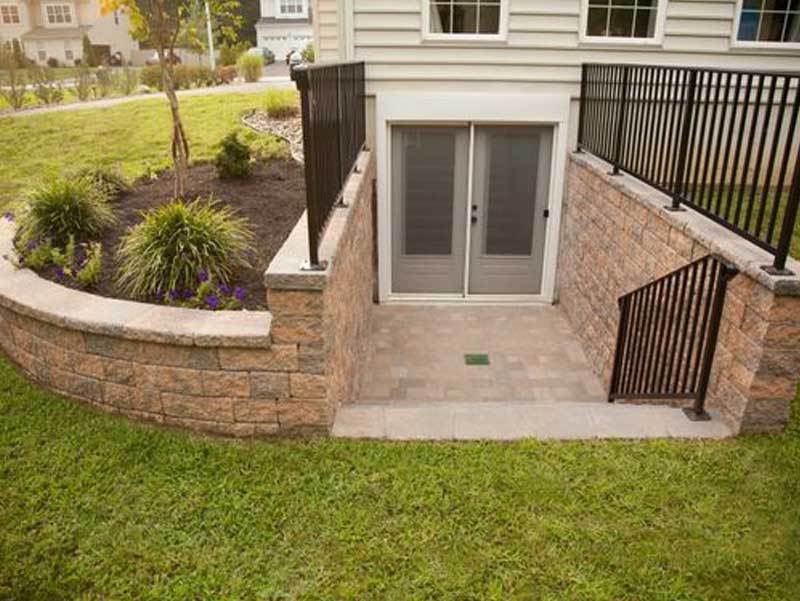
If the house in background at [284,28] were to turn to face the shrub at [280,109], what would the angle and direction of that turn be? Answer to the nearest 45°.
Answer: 0° — it already faces it

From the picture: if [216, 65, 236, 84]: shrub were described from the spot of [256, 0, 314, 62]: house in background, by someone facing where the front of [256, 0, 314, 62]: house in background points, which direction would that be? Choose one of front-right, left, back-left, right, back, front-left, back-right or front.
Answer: front

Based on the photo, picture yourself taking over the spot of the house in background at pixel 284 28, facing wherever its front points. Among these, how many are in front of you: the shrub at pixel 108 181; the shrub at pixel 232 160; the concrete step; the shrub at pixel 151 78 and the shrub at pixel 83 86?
5

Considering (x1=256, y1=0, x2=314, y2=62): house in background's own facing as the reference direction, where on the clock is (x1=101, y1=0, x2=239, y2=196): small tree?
The small tree is roughly at 12 o'clock from the house in background.

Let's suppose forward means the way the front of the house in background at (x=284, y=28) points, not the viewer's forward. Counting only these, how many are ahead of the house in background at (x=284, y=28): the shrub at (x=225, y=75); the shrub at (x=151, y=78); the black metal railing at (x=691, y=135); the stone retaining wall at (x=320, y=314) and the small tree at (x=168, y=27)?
5

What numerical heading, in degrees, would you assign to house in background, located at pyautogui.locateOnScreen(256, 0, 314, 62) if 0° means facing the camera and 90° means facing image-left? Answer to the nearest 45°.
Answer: approximately 0°

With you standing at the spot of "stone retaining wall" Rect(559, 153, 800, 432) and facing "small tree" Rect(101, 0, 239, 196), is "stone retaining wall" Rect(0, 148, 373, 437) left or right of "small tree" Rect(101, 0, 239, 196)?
left

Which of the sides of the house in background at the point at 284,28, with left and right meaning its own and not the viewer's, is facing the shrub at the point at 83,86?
front

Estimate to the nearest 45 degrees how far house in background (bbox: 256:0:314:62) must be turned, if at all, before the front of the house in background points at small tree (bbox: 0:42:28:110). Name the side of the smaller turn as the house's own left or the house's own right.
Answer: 0° — it already faces it

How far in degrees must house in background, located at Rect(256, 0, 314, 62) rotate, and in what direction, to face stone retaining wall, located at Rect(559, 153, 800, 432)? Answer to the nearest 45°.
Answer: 0° — it already faces it

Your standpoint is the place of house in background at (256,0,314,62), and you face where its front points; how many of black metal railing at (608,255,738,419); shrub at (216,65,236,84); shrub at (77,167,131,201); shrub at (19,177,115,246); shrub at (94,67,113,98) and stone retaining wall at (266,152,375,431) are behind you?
0

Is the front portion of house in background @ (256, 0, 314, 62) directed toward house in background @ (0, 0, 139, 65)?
no

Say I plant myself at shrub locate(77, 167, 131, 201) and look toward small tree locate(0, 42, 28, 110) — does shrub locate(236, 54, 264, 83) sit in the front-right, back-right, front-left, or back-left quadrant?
front-right

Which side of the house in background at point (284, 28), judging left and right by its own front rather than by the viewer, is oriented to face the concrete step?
front

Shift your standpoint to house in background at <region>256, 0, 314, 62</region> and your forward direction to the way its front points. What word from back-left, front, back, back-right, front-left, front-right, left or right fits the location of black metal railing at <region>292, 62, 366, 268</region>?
front

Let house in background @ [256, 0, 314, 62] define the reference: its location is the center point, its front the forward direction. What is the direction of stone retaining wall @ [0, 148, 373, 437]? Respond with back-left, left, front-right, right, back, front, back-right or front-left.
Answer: front

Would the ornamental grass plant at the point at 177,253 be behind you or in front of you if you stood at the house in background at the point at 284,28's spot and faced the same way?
in front
